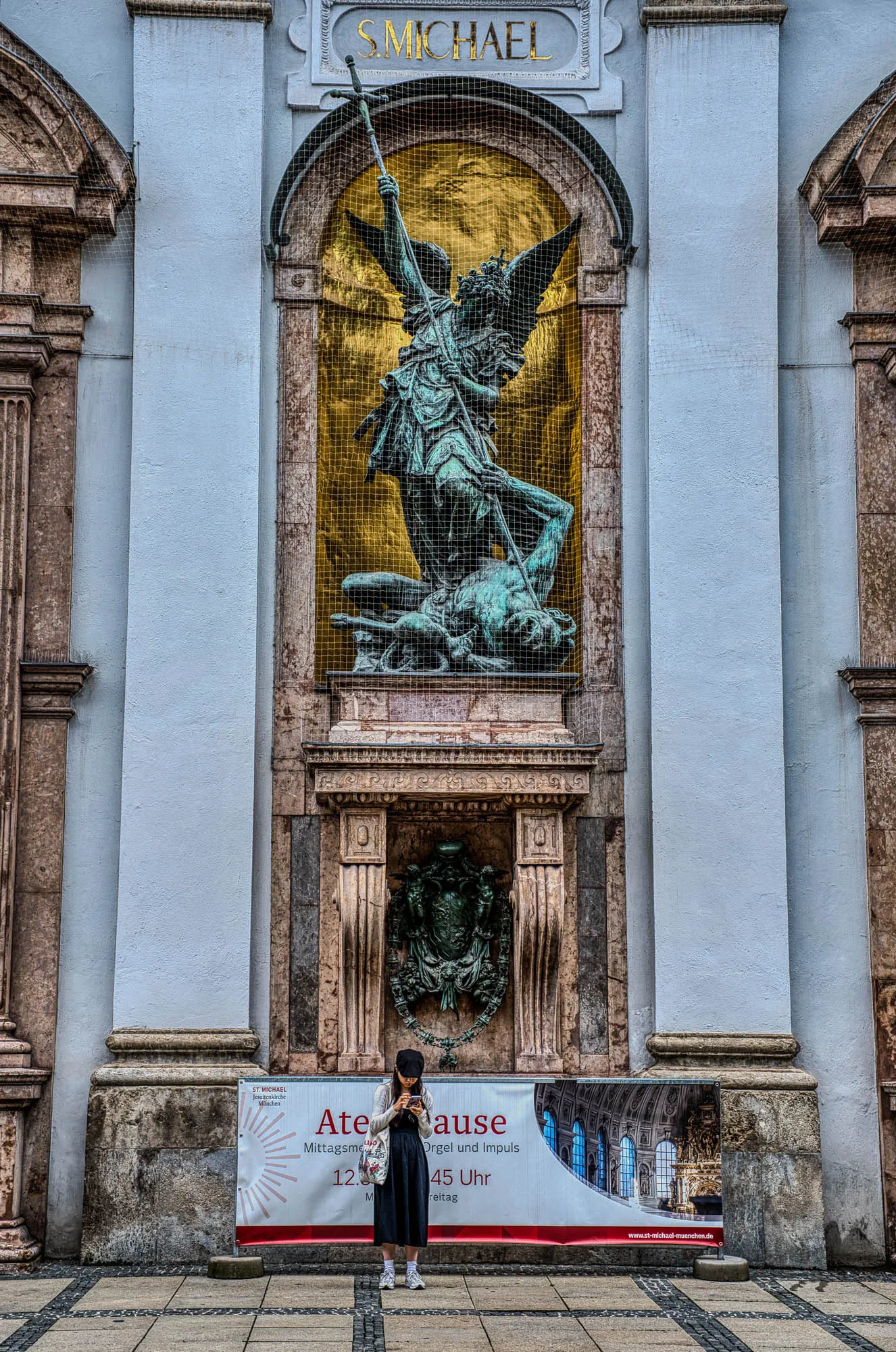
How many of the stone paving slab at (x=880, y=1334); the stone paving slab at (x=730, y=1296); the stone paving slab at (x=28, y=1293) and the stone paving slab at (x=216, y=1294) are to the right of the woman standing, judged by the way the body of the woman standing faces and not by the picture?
2

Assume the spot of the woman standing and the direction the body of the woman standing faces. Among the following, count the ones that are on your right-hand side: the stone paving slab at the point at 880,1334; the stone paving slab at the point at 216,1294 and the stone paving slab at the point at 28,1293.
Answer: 2

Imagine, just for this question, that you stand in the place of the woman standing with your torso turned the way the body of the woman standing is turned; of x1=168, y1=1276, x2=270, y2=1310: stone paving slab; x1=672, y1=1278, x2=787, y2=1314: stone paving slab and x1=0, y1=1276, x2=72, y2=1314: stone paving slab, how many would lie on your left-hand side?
1

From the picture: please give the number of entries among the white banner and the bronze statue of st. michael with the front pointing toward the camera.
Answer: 2

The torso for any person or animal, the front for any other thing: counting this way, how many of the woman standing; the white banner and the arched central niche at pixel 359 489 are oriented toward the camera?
3

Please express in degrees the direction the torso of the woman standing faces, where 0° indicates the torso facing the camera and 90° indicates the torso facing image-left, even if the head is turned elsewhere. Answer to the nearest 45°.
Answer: approximately 0°
